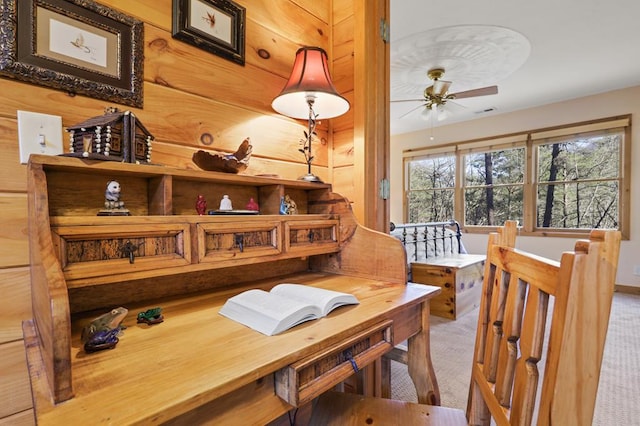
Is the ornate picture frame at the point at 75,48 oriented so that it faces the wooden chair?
yes

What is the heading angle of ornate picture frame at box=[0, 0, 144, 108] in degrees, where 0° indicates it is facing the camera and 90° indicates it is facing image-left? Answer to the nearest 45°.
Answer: approximately 315°

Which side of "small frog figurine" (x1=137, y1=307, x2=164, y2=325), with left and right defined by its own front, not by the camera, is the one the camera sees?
left

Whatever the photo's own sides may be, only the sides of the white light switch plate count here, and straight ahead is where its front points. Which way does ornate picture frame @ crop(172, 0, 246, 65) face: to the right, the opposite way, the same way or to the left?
the same way

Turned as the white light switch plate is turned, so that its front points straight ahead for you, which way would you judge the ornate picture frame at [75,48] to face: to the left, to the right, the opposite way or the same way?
the same way

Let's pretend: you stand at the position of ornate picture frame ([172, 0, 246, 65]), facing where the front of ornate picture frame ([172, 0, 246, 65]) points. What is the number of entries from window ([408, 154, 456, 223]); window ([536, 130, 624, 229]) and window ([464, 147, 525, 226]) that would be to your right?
0

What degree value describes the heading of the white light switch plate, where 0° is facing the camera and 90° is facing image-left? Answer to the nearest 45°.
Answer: approximately 315°

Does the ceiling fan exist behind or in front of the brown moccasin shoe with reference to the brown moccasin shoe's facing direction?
behind

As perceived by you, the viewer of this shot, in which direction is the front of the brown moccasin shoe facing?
facing to the left of the viewer
